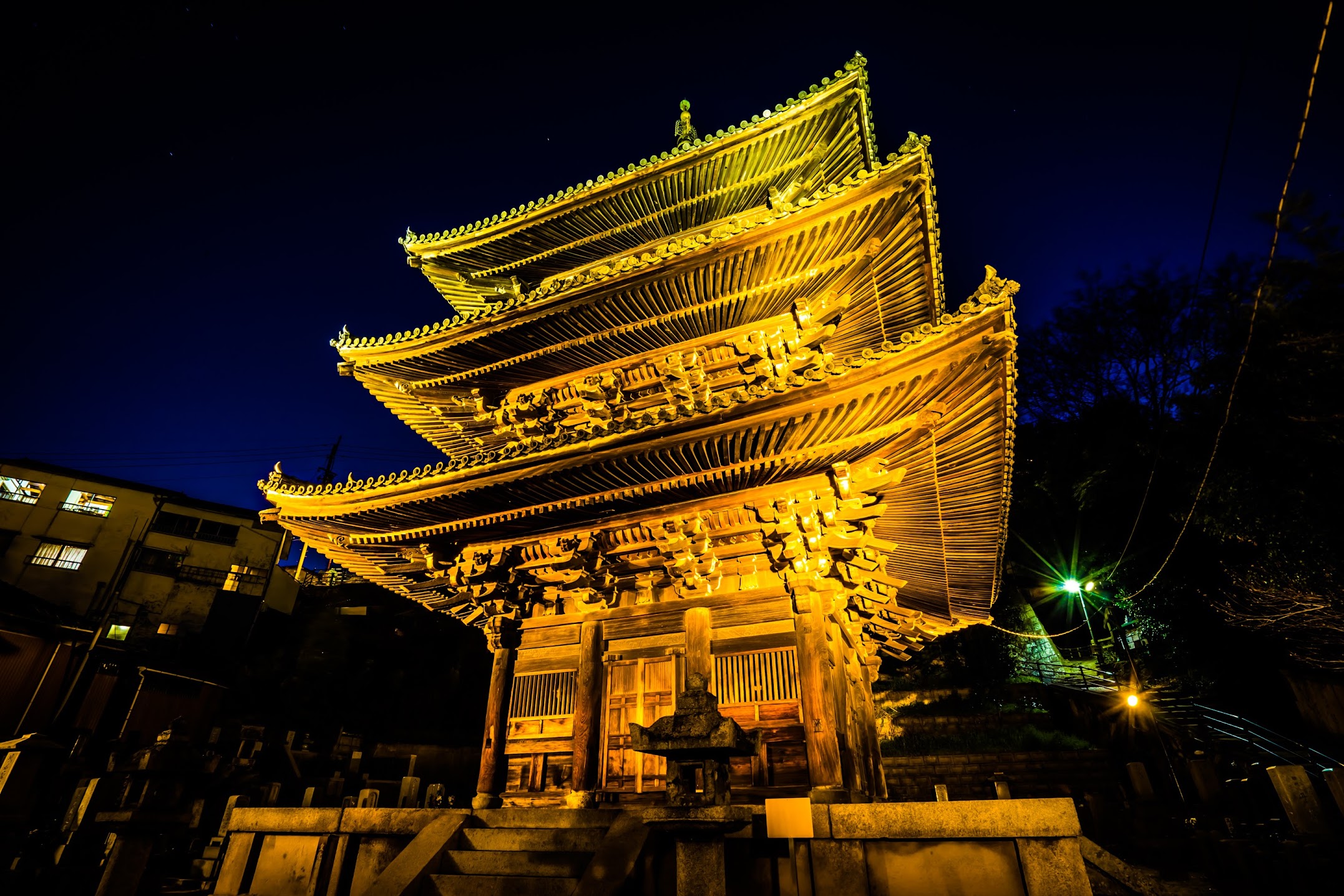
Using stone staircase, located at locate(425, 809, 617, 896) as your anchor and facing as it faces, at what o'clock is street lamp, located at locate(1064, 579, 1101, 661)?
The street lamp is roughly at 8 o'clock from the stone staircase.

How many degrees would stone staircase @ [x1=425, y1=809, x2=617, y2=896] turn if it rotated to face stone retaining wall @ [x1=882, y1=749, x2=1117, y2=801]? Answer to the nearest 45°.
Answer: approximately 135° to its left

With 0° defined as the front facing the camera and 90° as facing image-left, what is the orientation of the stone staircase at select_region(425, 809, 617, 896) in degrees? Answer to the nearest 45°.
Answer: approximately 0°
